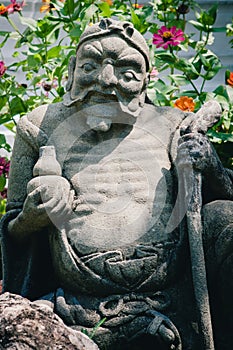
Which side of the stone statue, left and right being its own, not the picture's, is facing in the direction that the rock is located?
front

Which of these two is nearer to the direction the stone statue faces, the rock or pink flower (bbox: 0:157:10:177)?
the rock

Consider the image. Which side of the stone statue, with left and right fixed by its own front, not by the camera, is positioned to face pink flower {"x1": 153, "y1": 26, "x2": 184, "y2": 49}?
back

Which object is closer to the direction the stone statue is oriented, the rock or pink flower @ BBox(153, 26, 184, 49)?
the rock

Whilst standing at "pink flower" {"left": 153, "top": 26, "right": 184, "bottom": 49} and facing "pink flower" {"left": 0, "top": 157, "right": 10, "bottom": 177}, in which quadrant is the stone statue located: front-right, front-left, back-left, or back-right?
front-left

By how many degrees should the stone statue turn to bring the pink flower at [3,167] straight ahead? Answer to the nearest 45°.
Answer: approximately 135° to its right

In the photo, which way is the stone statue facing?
toward the camera
